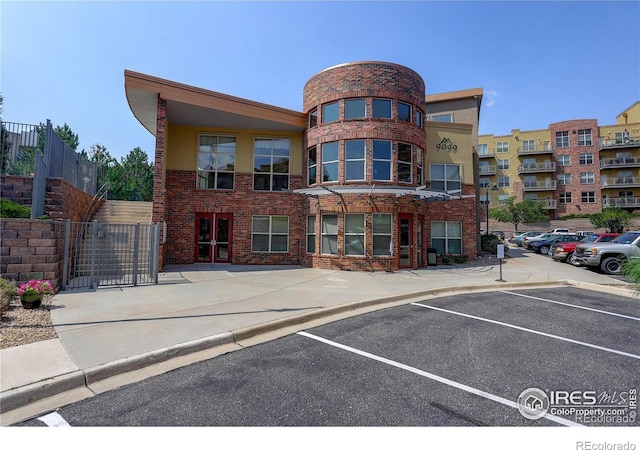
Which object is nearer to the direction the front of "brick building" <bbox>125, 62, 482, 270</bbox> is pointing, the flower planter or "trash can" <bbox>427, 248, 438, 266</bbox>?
the flower planter

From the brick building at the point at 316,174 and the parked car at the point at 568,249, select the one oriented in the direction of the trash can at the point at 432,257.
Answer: the parked car

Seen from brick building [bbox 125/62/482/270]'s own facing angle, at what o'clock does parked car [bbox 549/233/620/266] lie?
The parked car is roughly at 9 o'clock from the brick building.

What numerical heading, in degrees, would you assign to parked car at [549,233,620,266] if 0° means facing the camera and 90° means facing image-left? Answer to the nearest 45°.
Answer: approximately 45°

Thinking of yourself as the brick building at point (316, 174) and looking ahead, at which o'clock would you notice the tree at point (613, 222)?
The tree is roughly at 8 o'clock from the brick building.

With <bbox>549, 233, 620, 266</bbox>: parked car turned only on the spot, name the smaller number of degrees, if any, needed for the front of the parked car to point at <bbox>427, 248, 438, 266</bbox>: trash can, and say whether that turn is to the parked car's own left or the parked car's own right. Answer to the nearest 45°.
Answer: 0° — it already faces it

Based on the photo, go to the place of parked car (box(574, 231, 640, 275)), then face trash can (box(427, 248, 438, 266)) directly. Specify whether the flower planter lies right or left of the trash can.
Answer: left

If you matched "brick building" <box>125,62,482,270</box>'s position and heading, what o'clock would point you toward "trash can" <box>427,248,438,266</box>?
The trash can is roughly at 9 o'clock from the brick building.

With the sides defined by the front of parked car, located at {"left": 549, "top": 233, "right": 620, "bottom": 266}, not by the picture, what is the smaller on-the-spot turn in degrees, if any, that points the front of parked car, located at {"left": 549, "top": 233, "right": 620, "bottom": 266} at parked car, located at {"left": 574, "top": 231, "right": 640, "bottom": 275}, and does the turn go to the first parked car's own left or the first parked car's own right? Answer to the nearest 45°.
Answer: approximately 90° to the first parked car's own left

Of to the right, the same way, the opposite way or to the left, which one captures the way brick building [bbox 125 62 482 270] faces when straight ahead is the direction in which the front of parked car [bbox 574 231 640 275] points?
to the left

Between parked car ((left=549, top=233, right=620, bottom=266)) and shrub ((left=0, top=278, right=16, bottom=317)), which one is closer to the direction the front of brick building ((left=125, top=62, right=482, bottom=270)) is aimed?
the shrub

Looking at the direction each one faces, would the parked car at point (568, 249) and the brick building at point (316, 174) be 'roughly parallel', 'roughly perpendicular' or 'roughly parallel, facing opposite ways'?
roughly perpendicular

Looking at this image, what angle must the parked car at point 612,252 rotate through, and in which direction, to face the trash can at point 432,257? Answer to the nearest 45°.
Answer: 0° — it already faces it
